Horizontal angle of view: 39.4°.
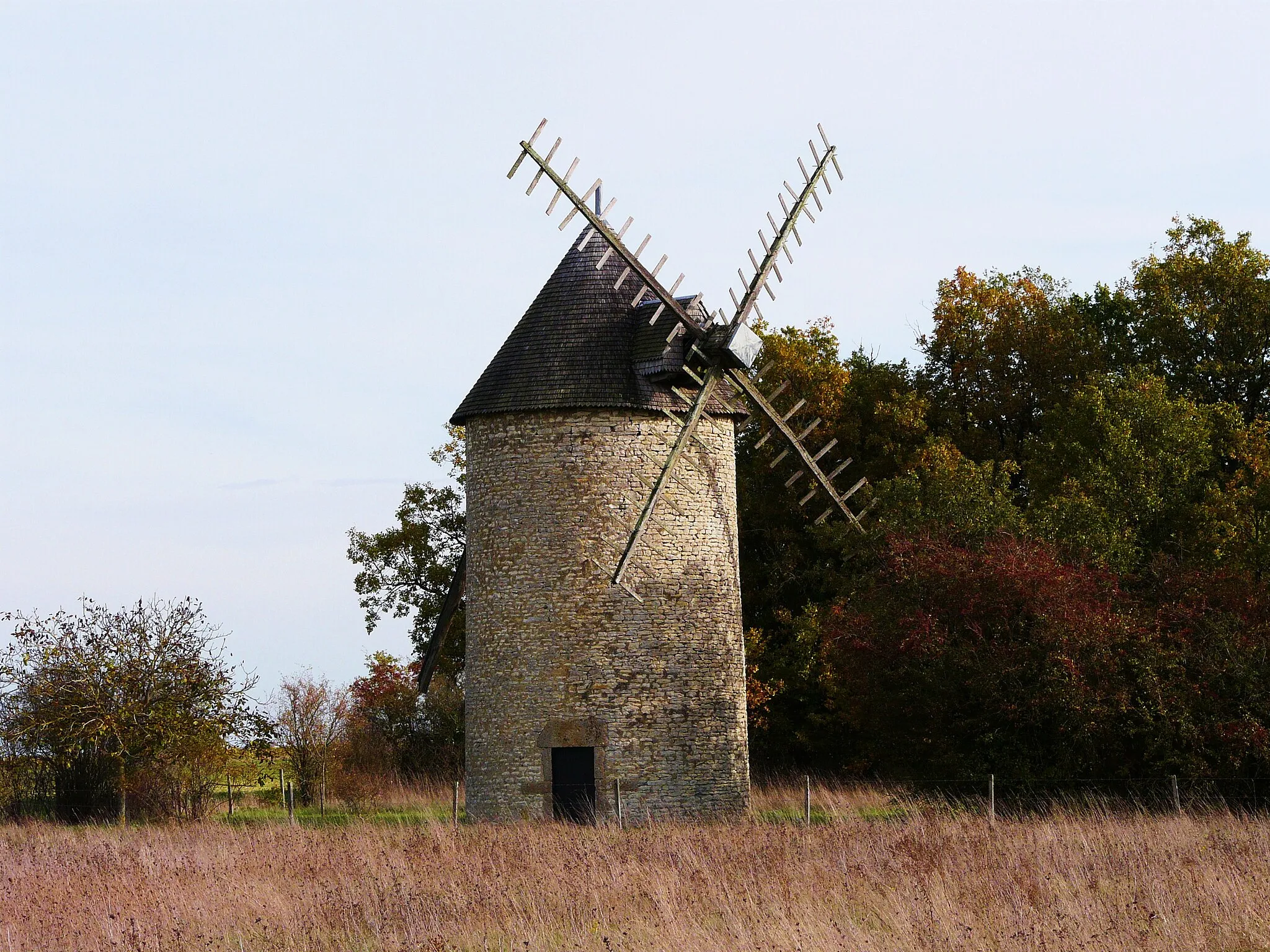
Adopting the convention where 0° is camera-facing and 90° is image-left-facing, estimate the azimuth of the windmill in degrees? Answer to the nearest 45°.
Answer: approximately 315°

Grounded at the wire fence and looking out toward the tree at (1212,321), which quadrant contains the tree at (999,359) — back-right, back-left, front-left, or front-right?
front-left

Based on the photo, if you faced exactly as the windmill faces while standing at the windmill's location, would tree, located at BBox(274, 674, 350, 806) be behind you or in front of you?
behind

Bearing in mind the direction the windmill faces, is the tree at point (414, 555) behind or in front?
behind

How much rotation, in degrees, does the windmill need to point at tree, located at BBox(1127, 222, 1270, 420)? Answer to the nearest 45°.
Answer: approximately 90° to its left

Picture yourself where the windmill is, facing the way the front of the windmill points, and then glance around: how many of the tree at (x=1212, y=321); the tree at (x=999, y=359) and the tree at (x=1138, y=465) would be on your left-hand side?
3

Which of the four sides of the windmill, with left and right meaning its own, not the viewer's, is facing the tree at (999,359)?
left

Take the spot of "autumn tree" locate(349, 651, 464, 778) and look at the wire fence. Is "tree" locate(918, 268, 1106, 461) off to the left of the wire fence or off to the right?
left

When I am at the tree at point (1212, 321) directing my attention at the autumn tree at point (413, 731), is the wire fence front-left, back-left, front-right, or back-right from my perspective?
front-left

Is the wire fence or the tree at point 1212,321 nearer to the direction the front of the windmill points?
the wire fence

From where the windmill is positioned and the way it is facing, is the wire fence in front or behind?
in front
